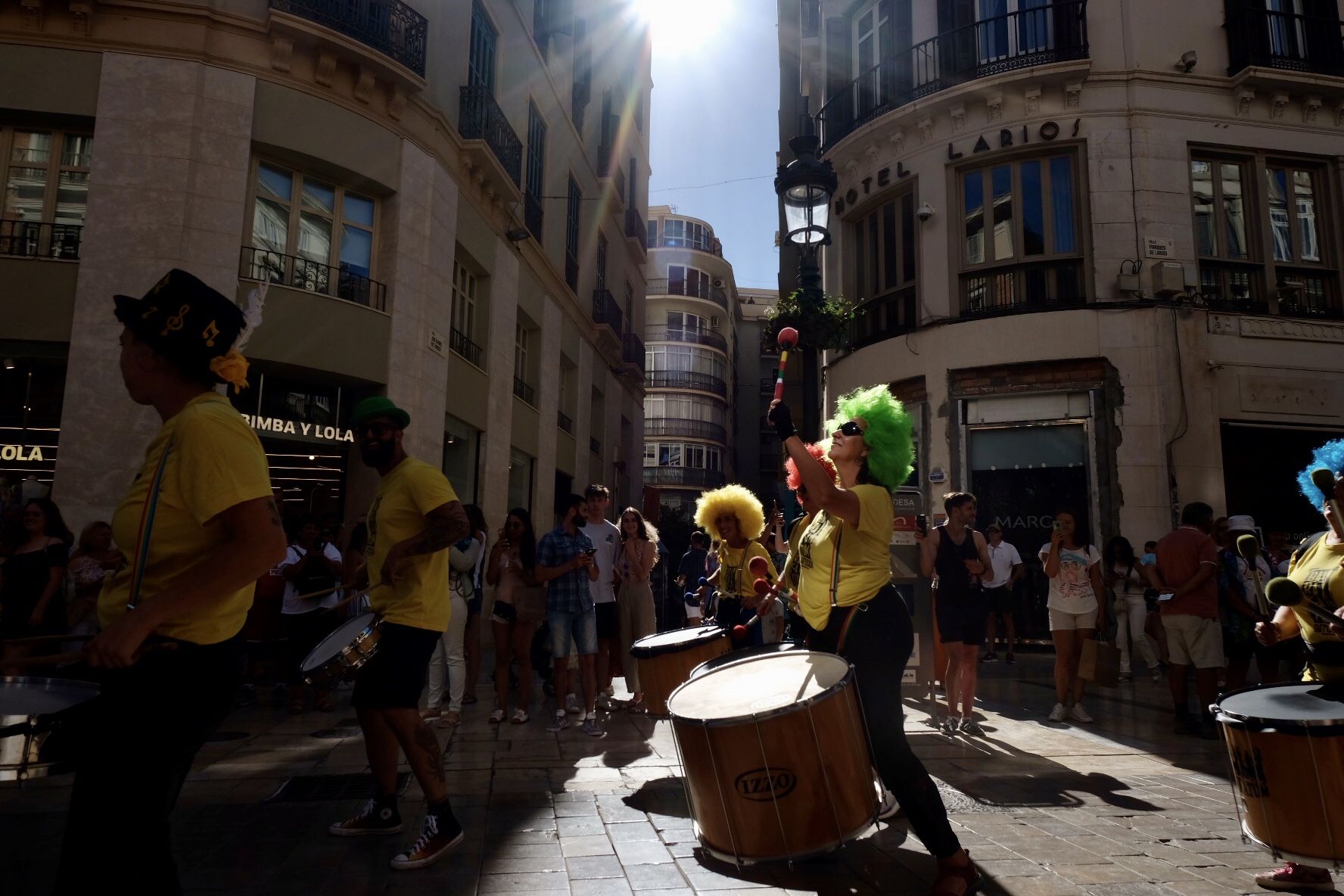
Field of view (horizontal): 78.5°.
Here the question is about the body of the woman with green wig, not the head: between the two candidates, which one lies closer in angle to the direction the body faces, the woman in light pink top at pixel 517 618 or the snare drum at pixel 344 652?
the snare drum

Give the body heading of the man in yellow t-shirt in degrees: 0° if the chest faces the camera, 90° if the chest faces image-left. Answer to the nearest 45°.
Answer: approximately 45°

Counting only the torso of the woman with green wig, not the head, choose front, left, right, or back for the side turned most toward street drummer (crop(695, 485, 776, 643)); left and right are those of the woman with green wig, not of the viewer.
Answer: right

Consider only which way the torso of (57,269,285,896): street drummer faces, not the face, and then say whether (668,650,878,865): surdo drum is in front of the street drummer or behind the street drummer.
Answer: behind

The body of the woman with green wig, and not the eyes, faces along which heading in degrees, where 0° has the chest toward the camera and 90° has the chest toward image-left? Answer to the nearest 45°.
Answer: approximately 90°

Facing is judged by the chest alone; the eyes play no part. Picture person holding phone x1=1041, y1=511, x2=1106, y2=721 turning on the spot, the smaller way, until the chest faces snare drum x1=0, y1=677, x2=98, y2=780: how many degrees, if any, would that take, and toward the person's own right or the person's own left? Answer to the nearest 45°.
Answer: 0° — they already face it

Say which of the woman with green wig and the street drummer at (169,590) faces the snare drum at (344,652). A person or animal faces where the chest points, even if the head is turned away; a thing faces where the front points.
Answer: the woman with green wig

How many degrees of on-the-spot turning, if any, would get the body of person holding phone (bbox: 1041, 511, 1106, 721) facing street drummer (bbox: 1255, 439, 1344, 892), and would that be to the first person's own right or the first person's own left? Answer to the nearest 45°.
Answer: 0° — they already face them

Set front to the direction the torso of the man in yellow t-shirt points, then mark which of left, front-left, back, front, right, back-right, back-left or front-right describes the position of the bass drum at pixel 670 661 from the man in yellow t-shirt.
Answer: back
